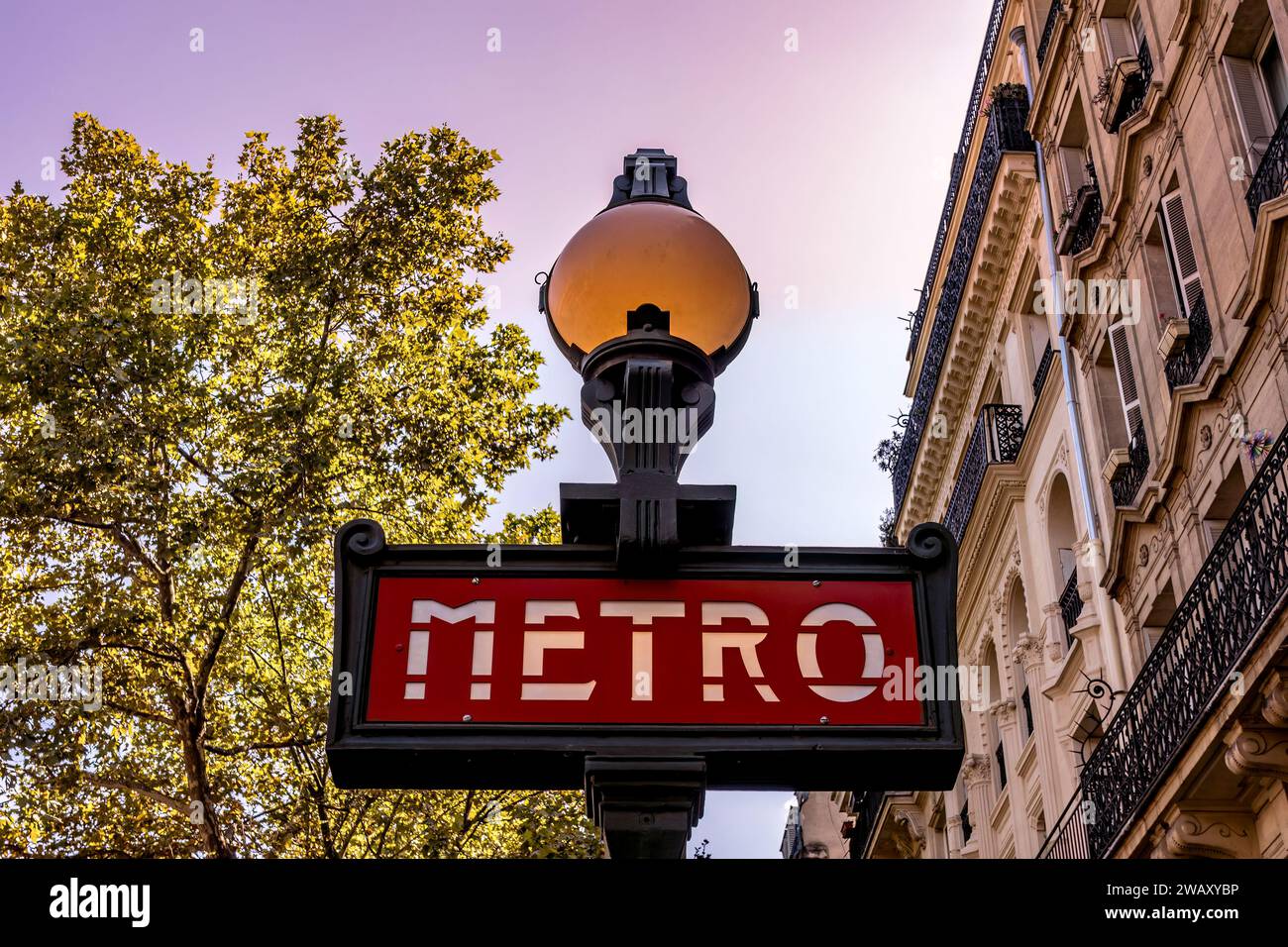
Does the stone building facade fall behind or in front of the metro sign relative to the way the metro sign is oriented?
behind

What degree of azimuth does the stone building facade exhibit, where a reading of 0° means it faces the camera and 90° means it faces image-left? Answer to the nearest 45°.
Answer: approximately 45°

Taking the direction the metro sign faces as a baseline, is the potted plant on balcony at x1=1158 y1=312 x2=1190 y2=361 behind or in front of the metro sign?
behind

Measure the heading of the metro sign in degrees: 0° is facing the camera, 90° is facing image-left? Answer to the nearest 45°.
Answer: approximately 0°
